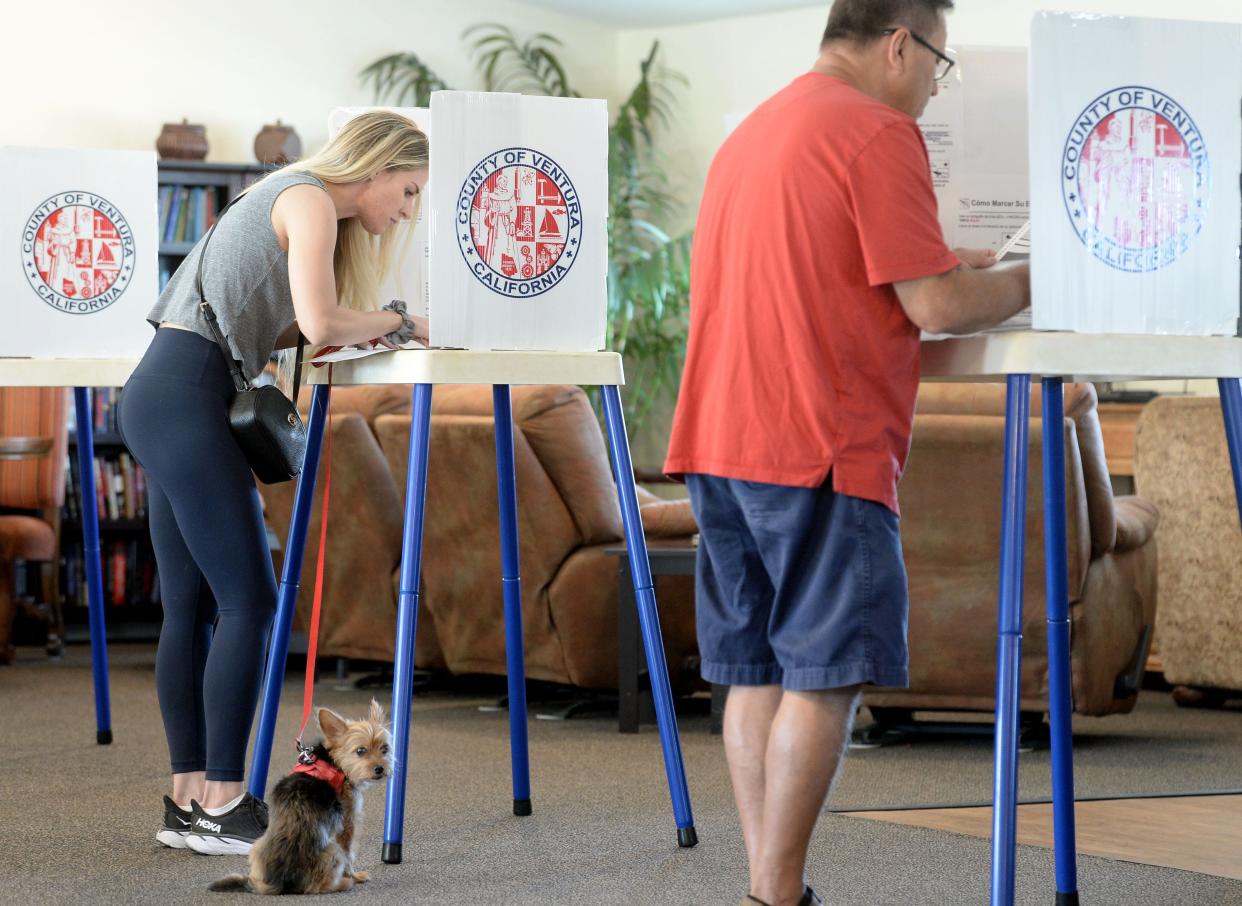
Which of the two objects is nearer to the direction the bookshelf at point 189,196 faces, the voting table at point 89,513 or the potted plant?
the voting table

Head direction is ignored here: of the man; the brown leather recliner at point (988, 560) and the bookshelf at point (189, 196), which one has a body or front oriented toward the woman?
the bookshelf

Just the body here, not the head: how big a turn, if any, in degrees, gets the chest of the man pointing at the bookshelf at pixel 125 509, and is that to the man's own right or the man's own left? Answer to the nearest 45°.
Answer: approximately 90° to the man's own left

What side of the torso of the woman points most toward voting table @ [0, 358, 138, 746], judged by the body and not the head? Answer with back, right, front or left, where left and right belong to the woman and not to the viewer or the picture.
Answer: left

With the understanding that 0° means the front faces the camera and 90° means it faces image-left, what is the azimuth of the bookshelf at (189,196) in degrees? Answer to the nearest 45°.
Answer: approximately 0°

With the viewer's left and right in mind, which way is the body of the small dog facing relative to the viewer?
facing away from the viewer and to the right of the viewer
